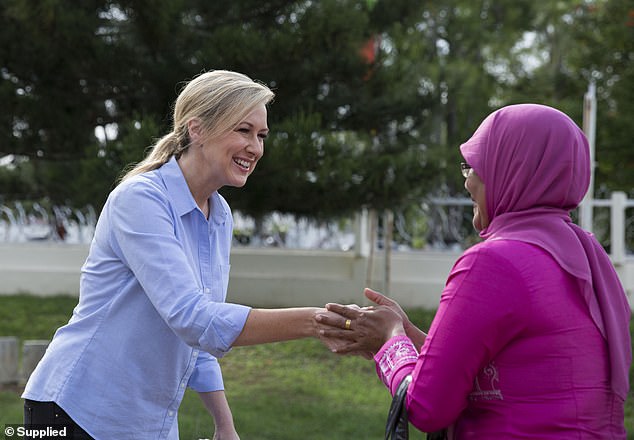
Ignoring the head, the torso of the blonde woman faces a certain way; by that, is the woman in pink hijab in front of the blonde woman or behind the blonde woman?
in front

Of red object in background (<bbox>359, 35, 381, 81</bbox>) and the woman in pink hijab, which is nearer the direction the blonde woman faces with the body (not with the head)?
the woman in pink hijab

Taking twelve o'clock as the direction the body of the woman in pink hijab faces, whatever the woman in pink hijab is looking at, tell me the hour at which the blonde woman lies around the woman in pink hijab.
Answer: The blonde woman is roughly at 11 o'clock from the woman in pink hijab.

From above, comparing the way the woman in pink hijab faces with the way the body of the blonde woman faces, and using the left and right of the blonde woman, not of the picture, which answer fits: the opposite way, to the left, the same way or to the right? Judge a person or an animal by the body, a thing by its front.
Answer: the opposite way

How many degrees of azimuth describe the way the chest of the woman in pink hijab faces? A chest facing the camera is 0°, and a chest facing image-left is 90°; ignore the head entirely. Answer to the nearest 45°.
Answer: approximately 135°

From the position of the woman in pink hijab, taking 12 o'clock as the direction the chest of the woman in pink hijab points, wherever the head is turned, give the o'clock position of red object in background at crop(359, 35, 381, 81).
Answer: The red object in background is roughly at 1 o'clock from the woman in pink hijab.

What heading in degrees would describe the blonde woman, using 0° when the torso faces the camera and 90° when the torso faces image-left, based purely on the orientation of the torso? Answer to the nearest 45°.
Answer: approximately 315°
